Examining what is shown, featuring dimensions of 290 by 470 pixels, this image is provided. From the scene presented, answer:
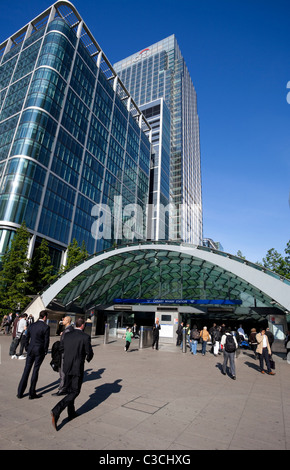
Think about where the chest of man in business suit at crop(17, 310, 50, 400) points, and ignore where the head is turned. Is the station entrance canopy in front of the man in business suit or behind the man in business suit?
in front

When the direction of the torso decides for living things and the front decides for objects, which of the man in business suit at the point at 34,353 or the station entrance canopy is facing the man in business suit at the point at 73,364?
the station entrance canopy

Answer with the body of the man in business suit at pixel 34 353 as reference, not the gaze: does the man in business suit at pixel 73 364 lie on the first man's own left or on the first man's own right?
on the first man's own right

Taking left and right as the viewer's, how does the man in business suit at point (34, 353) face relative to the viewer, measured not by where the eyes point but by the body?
facing away from the viewer and to the right of the viewer

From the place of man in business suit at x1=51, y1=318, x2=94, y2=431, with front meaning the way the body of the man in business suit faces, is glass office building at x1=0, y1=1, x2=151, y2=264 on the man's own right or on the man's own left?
on the man's own left

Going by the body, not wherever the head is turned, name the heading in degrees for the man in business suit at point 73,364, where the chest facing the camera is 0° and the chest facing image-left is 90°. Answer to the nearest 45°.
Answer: approximately 225°

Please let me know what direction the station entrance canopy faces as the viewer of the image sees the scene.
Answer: facing the viewer

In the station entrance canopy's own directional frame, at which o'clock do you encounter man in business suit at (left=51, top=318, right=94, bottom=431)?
The man in business suit is roughly at 12 o'clock from the station entrance canopy.

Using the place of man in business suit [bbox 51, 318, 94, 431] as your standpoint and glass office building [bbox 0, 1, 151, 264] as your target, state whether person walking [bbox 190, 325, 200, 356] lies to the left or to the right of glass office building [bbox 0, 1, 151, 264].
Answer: right

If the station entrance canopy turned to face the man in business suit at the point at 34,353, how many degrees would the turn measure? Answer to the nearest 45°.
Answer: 0° — it already faces them

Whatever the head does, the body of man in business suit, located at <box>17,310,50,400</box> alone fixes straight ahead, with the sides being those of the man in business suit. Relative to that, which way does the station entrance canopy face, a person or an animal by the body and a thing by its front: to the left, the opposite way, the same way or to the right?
the opposite way

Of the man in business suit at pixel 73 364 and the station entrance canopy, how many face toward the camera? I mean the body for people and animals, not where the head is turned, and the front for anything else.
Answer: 1
